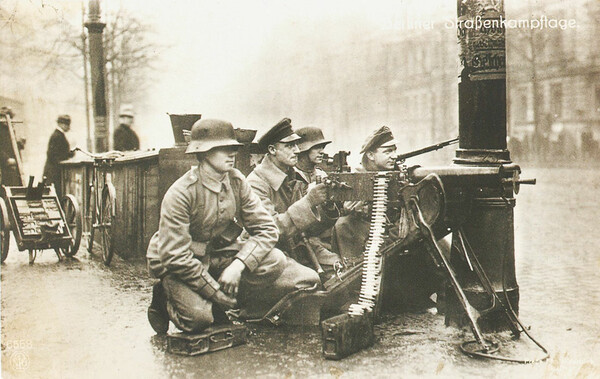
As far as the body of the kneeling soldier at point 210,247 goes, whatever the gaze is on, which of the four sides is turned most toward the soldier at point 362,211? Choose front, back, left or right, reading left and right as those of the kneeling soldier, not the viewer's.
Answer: left

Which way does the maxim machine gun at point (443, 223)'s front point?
to the viewer's right

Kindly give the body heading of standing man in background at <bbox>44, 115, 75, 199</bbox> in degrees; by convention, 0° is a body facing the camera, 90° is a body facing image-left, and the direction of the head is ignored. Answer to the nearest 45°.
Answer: approximately 270°

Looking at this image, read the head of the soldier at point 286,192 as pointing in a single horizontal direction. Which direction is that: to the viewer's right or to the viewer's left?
to the viewer's right

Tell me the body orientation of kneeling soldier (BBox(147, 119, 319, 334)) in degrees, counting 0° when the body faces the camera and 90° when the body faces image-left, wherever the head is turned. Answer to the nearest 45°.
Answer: approximately 315°
